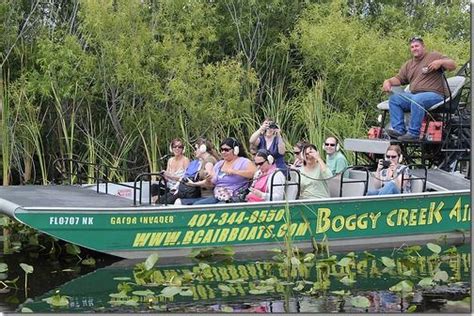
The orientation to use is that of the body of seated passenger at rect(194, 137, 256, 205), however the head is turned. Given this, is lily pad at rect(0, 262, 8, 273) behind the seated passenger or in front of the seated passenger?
in front

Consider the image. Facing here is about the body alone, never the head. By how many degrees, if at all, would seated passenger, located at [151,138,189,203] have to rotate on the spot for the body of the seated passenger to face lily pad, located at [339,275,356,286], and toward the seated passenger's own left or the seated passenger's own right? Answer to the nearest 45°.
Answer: approximately 90° to the seated passenger's own left

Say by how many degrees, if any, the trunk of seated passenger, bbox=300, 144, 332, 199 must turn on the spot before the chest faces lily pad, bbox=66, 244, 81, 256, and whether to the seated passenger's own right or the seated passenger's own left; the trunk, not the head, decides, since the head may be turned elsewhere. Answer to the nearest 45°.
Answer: approximately 45° to the seated passenger's own right

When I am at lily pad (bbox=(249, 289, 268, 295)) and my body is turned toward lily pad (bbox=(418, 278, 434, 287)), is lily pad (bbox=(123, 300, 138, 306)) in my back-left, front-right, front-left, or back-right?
back-right

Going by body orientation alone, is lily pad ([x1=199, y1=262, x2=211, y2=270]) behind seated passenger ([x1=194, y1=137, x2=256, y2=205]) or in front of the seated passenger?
in front

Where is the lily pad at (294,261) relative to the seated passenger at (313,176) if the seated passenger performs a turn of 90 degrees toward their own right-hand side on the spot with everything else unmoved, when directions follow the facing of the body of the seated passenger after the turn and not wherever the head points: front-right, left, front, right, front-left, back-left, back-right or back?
back-left

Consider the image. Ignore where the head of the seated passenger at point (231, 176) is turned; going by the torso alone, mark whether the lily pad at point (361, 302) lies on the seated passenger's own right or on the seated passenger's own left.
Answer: on the seated passenger's own left

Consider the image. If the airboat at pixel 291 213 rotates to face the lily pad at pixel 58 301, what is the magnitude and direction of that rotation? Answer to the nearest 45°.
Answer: approximately 45° to its left

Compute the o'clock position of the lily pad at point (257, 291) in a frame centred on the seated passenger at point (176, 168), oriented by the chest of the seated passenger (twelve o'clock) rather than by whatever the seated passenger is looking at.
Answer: The lily pad is roughly at 10 o'clock from the seated passenger.

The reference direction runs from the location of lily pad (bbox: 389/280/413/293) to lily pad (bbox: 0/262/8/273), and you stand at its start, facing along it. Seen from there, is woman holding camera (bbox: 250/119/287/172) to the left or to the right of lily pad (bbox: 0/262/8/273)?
right
